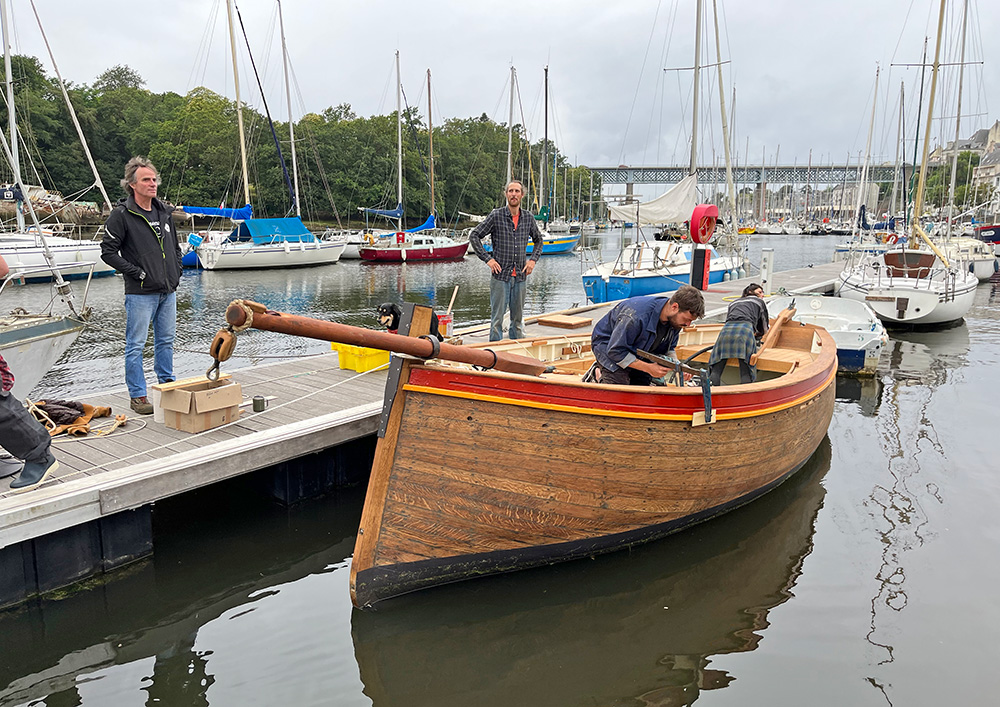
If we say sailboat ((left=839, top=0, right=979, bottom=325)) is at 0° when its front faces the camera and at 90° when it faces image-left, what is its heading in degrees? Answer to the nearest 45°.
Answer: approximately 180°

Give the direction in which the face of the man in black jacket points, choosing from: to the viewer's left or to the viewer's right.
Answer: to the viewer's right

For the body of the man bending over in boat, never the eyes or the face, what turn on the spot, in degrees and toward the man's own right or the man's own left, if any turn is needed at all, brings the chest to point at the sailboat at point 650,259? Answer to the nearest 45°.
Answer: approximately 90° to the man's own left

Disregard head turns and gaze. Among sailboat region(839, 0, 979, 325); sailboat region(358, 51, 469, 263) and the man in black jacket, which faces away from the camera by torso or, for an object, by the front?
sailboat region(839, 0, 979, 325)

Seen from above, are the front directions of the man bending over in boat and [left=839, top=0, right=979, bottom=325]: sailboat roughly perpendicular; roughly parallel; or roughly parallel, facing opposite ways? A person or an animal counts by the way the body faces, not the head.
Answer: roughly perpendicular

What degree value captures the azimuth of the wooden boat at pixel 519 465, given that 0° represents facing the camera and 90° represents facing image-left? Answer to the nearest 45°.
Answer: approximately 45°

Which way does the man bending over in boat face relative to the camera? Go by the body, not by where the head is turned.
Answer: to the viewer's right
